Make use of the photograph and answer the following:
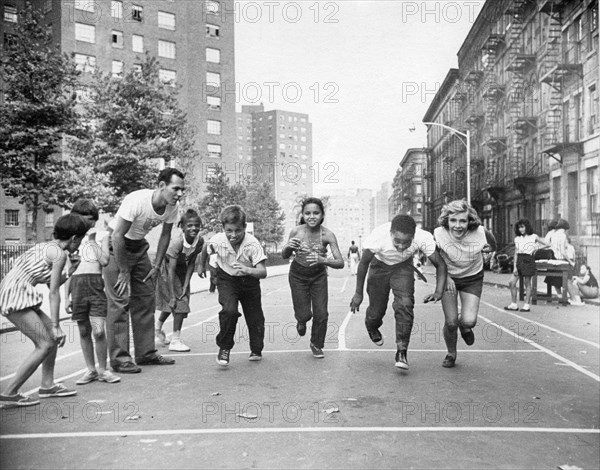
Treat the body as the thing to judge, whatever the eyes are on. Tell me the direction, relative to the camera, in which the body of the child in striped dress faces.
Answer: to the viewer's right

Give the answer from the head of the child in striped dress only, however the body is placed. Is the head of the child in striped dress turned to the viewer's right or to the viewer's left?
to the viewer's right

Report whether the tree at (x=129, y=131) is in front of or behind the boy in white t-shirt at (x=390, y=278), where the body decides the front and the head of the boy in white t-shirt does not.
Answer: behind

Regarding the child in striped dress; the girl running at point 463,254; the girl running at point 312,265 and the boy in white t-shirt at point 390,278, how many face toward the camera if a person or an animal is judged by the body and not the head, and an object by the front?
3

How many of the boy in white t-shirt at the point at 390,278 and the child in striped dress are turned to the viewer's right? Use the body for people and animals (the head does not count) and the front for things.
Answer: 1

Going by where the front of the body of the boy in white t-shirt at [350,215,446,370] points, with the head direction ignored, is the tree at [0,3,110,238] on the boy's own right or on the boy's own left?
on the boy's own right

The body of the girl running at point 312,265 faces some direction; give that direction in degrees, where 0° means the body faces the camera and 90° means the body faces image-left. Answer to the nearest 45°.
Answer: approximately 0°
